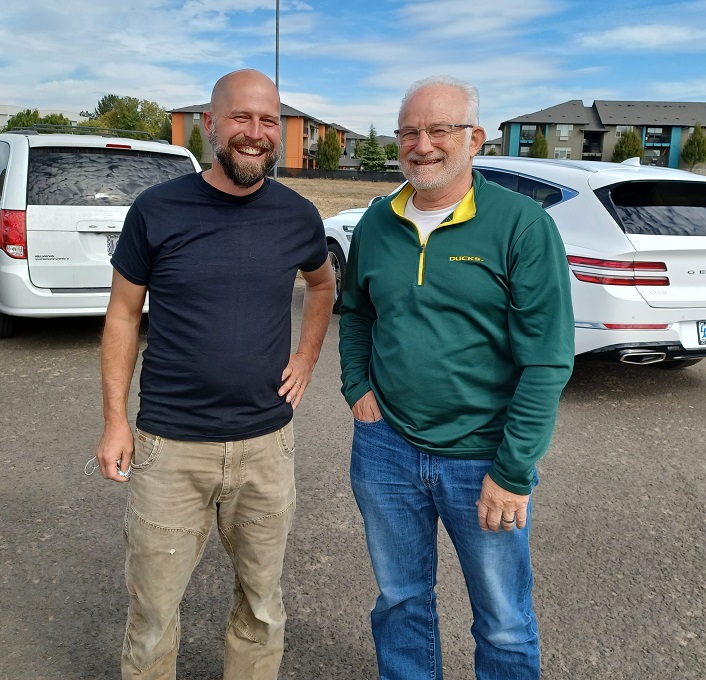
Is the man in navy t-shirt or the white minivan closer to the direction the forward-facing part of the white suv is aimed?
the white minivan

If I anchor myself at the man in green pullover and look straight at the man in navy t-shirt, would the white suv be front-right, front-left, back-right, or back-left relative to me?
back-right

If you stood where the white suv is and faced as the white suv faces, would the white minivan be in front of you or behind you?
in front

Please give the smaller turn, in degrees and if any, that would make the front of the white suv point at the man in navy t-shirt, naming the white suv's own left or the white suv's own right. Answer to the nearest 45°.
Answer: approximately 90° to the white suv's own left

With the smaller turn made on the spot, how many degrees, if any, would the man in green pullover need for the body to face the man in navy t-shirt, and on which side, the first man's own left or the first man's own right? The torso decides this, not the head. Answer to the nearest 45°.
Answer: approximately 45° to the first man's own right

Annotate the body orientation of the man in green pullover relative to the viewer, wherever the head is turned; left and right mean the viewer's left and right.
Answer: facing the viewer and to the left of the viewer

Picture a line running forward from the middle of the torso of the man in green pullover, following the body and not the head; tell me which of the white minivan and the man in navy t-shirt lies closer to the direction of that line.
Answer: the man in navy t-shirt

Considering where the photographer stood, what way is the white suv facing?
facing away from the viewer and to the left of the viewer

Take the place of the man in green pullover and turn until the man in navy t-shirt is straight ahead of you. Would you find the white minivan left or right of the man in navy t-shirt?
right

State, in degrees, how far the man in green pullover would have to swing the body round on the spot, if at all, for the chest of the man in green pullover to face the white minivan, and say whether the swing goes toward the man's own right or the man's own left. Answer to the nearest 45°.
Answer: approximately 90° to the man's own right

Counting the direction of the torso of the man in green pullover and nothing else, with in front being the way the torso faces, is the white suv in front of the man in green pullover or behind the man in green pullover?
behind

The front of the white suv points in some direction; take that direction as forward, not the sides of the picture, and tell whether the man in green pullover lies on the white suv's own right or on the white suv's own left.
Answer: on the white suv's own left

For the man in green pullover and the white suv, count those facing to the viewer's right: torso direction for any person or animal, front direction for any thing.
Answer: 0

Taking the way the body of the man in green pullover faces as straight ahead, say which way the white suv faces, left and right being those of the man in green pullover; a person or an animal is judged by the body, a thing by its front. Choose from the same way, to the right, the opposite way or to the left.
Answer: to the right

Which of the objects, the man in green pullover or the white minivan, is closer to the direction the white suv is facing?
the white minivan

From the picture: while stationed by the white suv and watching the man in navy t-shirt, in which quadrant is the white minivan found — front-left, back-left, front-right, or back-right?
front-right
